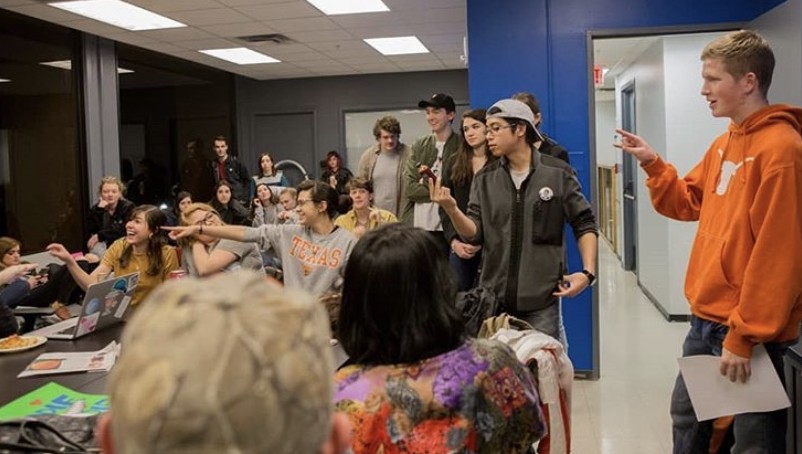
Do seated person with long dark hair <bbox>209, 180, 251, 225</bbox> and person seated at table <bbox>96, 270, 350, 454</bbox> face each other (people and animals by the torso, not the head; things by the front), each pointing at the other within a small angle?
yes

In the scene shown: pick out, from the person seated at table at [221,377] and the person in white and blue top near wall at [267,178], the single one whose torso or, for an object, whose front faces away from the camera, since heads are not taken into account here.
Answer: the person seated at table at [221,377]

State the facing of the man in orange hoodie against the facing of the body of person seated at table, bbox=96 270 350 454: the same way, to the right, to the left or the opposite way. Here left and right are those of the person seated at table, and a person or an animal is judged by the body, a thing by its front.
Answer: to the left

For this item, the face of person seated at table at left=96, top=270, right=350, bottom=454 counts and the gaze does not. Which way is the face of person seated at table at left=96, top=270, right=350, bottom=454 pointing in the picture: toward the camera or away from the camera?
away from the camera

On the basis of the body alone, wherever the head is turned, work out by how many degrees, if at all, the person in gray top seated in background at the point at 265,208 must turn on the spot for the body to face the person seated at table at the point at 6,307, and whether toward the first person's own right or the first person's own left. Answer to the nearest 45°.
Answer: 0° — they already face them

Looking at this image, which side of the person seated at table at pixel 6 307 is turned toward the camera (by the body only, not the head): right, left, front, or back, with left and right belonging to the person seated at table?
right

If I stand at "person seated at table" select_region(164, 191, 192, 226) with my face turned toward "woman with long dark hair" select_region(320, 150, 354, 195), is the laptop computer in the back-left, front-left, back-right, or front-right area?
back-right

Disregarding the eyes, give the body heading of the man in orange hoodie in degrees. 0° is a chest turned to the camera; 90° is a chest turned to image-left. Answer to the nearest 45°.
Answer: approximately 45°

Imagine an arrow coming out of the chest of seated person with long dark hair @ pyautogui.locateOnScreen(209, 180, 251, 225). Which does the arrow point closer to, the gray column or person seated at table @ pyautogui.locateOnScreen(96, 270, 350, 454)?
the person seated at table
